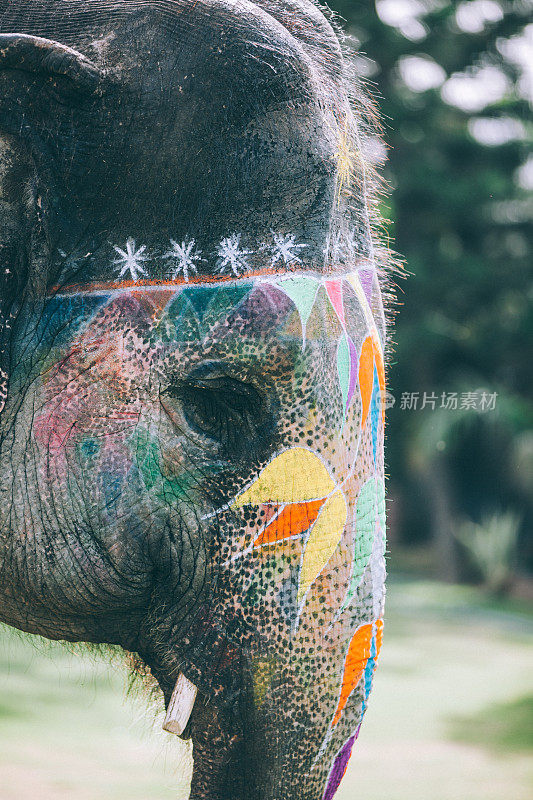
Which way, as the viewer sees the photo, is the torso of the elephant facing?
to the viewer's right
